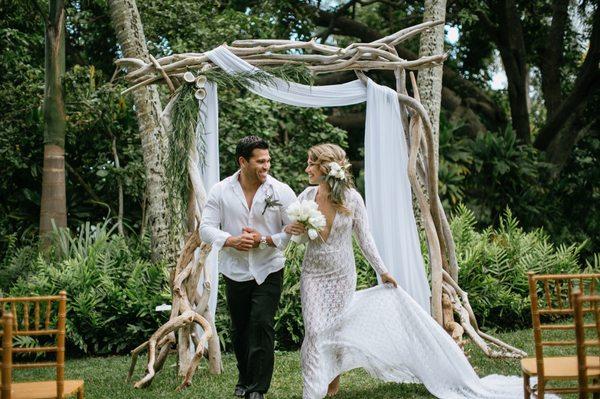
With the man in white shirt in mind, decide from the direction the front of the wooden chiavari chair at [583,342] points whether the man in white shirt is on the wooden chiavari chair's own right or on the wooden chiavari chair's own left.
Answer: on the wooden chiavari chair's own left

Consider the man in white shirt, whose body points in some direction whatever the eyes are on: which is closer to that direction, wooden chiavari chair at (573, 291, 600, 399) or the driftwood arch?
the wooden chiavari chair

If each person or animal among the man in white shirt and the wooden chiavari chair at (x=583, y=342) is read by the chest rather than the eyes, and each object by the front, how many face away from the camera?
1

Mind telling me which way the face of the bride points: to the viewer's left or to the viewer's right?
to the viewer's left

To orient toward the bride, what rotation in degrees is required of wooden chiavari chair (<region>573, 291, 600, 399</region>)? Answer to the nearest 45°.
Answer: approximately 45° to its left

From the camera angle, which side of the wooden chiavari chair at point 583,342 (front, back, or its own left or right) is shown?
back

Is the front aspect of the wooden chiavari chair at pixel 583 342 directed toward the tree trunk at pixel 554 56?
yes

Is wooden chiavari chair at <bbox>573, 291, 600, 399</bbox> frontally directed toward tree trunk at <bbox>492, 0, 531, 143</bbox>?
yes

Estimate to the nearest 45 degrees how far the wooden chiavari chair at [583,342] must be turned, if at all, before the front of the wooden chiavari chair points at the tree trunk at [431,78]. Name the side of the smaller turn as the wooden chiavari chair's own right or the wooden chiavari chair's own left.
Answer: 0° — it already faces it

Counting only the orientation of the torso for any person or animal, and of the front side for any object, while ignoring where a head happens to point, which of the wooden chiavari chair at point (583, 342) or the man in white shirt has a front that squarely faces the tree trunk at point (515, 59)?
the wooden chiavari chair

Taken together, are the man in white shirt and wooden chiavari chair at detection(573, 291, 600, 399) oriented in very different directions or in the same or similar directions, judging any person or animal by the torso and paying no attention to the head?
very different directions

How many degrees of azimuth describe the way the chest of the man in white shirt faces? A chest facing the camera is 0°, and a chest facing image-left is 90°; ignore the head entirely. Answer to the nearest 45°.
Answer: approximately 0°

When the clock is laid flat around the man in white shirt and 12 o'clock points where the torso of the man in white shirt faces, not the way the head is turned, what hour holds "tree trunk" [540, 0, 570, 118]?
The tree trunk is roughly at 7 o'clock from the man in white shirt.

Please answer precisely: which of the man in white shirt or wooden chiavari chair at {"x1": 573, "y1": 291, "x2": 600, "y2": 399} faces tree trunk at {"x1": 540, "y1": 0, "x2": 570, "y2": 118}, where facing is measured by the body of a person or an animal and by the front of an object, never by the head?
the wooden chiavari chair

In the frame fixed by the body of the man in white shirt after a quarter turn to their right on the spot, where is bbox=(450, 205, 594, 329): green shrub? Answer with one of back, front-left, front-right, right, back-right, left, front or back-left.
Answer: back-right
